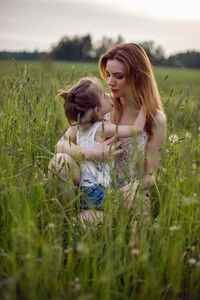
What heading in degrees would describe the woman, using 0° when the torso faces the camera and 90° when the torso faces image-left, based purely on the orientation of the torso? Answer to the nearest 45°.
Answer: approximately 45°
